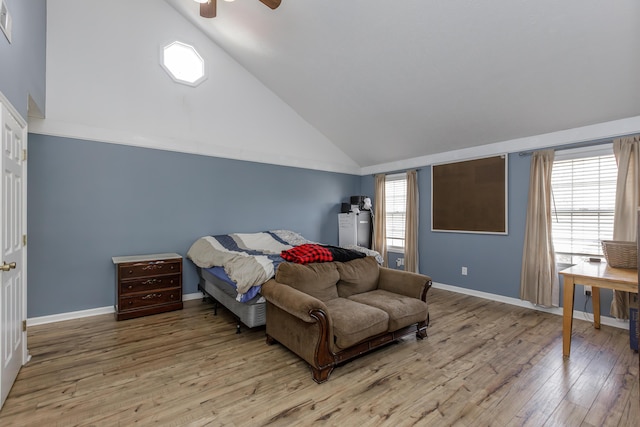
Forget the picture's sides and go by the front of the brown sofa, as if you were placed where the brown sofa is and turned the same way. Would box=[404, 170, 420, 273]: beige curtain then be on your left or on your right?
on your left

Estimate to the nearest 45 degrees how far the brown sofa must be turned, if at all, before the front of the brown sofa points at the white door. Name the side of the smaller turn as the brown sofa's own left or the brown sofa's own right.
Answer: approximately 135° to the brown sofa's own right

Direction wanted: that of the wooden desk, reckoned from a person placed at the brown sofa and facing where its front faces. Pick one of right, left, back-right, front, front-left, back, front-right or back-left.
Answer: front-left

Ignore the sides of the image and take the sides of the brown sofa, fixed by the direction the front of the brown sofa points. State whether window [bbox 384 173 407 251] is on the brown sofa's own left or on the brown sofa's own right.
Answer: on the brown sofa's own left

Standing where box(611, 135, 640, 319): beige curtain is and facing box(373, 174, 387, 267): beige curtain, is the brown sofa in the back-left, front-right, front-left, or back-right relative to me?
front-left

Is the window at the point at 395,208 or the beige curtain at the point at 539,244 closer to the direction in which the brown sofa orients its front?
the beige curtain

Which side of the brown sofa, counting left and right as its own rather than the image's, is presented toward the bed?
back

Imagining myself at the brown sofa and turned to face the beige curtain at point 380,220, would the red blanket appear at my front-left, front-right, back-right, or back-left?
front-left

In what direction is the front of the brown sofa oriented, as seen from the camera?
facing the viewer and to the right of the viewer

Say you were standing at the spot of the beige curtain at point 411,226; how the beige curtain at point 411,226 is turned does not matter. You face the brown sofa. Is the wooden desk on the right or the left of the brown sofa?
left
